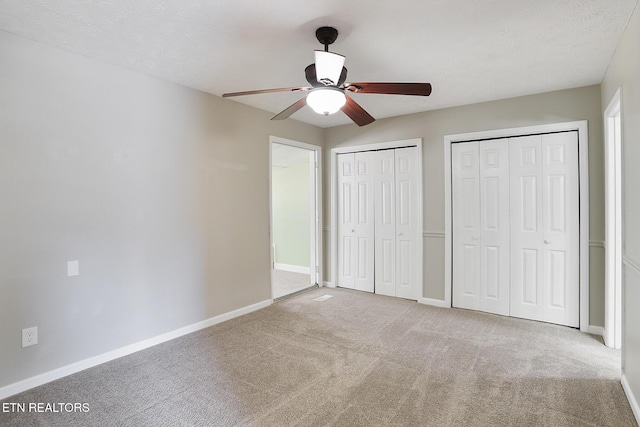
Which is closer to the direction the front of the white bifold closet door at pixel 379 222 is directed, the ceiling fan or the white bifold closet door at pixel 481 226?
the ceiling fan

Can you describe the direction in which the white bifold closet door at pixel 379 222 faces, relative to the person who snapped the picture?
facing the viewer and to the left of the viewer

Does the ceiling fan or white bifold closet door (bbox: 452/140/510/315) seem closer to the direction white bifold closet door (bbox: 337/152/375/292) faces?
the ceiling fan

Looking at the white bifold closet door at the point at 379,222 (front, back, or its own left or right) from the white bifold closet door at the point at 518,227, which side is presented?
left

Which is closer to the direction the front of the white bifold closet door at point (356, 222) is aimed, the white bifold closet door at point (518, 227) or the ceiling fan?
the ceiling fan

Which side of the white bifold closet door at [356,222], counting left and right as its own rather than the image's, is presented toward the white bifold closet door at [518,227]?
left

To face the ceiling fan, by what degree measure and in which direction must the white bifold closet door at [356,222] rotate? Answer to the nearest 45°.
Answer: approximately 45° to its left

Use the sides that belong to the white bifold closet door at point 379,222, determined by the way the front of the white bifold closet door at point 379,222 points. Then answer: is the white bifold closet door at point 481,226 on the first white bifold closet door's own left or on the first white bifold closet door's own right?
on the first white bifold closet door's own left

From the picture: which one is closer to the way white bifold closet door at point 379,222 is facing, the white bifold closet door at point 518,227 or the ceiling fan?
the ceiling fan
